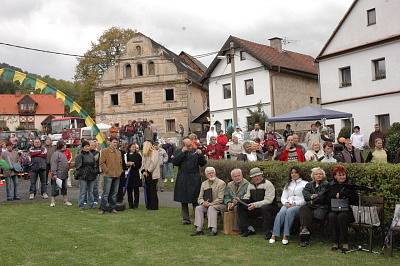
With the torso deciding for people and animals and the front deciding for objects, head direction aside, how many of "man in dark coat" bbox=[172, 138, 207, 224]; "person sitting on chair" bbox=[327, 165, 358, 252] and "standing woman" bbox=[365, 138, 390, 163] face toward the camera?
3

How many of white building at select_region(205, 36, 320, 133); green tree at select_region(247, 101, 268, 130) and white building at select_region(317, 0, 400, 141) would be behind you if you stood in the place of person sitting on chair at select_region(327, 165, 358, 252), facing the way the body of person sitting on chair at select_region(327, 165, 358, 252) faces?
3

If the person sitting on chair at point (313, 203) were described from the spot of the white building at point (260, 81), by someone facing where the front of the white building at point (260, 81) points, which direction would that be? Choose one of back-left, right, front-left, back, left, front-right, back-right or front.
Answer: front-left

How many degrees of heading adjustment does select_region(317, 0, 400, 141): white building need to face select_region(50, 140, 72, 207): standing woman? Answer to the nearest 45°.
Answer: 0° — it already faces them

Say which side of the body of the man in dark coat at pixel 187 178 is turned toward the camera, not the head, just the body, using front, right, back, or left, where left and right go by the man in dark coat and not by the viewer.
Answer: front

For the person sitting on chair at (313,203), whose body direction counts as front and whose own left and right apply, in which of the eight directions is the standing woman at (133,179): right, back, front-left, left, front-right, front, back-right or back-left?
right

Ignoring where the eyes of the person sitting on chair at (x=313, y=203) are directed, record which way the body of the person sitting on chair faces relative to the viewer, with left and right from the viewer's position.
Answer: facing the viewer and to the left of the viewer

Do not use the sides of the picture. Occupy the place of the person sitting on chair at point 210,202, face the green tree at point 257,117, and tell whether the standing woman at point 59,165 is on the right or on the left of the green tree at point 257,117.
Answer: left

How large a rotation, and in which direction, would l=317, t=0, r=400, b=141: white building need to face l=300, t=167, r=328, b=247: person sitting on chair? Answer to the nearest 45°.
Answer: approximately 45° to its left

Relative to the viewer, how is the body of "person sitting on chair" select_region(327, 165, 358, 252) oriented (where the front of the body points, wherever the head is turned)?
toward the camera

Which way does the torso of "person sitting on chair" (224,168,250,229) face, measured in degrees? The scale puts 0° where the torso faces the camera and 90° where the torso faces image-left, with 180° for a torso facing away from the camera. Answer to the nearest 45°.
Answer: approximately 45°

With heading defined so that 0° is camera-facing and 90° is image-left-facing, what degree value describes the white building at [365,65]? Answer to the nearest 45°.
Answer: approximately 45°

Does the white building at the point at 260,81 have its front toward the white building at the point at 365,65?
no

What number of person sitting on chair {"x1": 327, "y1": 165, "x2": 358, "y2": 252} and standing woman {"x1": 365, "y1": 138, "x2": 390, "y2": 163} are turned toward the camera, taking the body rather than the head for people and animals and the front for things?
2

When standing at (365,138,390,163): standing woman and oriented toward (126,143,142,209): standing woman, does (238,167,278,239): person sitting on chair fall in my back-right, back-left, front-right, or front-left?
front-left

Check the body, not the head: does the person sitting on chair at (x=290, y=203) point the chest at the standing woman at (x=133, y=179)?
no

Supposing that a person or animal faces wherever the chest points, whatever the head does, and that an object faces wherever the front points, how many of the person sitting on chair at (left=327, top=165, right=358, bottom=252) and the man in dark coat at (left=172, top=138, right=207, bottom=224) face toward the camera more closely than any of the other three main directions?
2

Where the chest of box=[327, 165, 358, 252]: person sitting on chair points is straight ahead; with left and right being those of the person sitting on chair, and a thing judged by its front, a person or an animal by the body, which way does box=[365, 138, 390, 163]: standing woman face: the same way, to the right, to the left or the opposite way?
the same way
